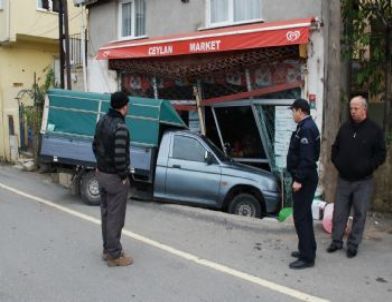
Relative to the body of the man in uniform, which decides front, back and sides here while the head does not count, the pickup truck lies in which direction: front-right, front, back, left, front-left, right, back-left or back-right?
front-right

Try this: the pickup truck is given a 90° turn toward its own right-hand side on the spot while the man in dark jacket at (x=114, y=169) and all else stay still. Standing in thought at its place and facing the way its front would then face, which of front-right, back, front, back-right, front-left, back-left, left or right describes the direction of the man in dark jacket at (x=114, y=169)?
front

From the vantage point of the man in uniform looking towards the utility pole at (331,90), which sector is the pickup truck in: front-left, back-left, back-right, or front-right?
front-left

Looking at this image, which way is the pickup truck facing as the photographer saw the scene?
facing to the right of the viewer

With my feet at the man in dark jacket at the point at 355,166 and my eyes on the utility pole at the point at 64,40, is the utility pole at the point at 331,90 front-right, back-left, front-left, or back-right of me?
front-right

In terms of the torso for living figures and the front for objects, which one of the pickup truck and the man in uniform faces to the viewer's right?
the pickup truck

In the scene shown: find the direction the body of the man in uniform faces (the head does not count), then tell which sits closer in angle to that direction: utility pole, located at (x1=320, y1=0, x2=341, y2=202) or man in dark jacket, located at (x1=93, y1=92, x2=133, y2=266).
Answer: the man in dark jacket

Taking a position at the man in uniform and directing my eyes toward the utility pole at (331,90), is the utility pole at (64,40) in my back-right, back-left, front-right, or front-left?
front-left

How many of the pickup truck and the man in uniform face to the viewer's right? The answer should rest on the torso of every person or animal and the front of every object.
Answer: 1

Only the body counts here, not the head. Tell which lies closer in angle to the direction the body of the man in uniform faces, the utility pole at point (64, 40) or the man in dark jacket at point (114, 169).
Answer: the man in dark jacket

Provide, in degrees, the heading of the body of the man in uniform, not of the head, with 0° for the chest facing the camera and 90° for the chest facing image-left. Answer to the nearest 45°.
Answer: approximately 90°

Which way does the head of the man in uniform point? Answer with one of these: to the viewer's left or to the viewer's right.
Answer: to the viewer's left

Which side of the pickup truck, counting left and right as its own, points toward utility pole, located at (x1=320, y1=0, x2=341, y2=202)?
front

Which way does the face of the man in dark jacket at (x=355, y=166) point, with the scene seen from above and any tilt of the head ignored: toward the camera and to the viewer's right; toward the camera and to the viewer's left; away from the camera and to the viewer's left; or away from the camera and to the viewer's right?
toward the camera and to the viewer's left

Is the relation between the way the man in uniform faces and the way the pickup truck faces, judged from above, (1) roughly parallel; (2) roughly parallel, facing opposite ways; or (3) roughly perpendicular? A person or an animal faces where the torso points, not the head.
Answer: roughly parallel, facing opposite ways
